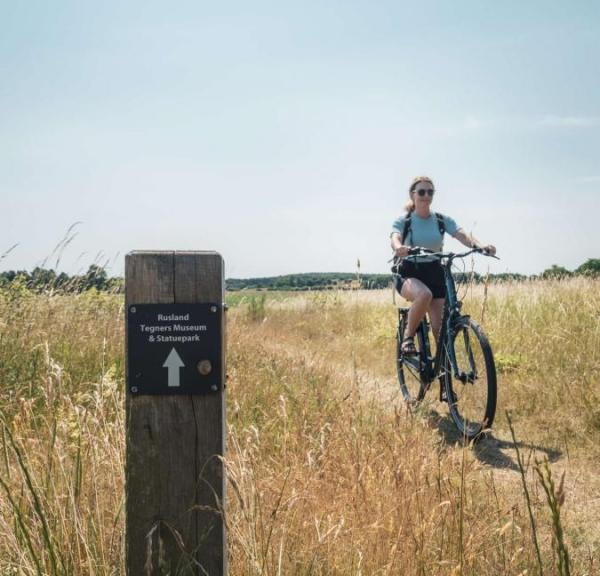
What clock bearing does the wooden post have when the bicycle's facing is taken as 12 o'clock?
The wooden post is roughly at 2 o'clock from the bicycle.

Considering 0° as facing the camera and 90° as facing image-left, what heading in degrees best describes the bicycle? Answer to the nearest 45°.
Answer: approximately 315°

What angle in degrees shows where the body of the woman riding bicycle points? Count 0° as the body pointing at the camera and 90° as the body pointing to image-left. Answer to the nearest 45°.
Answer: approximately 315°
